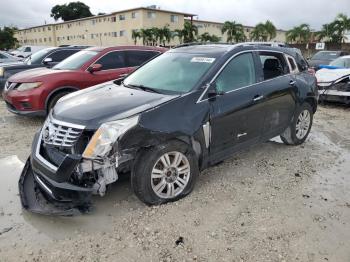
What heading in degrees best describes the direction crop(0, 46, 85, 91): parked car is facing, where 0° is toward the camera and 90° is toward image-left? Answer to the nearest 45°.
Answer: approximately 45°

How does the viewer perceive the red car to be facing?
facing the viewer and to the left of the viewer

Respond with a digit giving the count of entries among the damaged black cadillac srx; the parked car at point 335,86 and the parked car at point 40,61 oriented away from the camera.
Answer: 0

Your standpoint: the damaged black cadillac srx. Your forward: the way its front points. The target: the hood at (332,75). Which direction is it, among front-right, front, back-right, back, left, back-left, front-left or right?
back

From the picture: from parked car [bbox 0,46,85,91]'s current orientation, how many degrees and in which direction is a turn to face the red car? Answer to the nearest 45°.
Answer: approximately 45° to its left

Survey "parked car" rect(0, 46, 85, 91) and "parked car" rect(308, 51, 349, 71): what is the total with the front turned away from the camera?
0

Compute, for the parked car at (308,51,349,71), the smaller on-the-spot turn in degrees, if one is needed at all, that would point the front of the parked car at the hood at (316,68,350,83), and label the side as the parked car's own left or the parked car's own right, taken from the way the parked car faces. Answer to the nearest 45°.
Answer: approximately 45° to the parked car's own left
